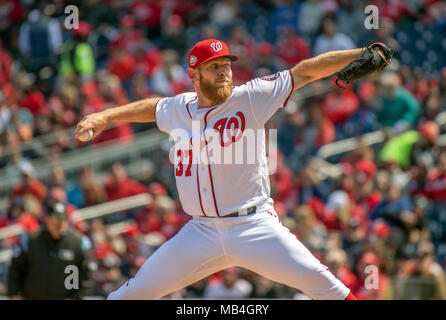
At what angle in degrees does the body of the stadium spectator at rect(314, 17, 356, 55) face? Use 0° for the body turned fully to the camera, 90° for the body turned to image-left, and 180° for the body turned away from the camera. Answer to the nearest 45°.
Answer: approximately 0°

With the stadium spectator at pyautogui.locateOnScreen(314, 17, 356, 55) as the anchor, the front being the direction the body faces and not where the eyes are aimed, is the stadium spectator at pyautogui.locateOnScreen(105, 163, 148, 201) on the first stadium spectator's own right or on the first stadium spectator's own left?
on the first stadium spectator's own right

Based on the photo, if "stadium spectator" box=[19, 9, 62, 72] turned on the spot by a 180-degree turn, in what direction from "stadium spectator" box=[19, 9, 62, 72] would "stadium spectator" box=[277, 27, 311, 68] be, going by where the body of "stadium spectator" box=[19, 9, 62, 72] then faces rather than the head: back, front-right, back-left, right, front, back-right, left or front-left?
back-right

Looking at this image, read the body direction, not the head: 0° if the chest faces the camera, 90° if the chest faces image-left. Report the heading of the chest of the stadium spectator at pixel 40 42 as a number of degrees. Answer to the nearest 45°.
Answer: approximately 0°

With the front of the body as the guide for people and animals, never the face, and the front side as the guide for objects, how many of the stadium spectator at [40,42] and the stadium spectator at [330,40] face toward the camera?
2

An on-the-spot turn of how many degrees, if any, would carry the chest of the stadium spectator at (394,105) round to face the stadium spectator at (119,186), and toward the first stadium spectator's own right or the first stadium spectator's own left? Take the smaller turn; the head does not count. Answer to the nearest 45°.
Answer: approximately 45° to the first stadium spectator's own right

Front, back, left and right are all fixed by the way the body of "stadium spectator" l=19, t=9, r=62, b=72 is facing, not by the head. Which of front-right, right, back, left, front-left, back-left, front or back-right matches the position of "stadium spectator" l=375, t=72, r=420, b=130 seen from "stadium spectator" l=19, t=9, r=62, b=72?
front-left

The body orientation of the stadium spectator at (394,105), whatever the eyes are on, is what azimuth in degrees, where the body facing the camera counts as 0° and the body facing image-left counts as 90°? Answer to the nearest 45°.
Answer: approximately 45°

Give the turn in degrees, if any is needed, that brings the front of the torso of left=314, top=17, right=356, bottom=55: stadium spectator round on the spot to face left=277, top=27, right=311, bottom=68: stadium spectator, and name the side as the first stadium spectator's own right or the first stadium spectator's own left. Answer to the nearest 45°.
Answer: approximately 135° to the first stadium spectator's own right
